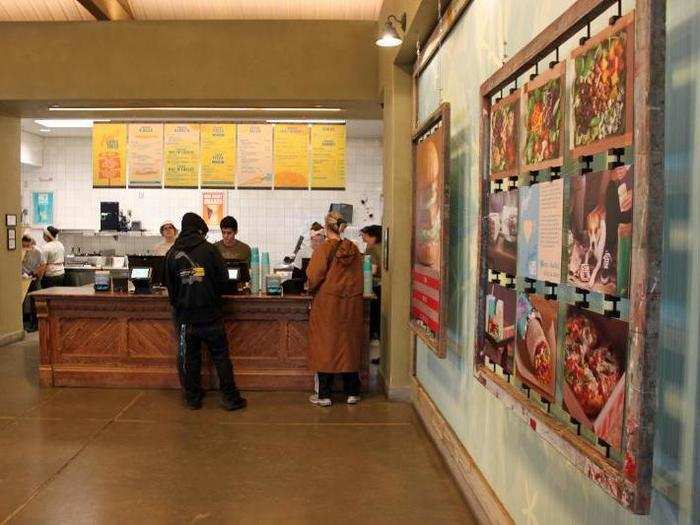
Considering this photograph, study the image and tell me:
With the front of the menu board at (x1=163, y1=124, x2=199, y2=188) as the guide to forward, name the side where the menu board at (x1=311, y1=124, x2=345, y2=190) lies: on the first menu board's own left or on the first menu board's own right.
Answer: on the first menu board's own left

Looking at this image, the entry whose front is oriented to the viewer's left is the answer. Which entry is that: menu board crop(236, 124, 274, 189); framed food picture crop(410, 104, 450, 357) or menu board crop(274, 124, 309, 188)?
the framed food picture

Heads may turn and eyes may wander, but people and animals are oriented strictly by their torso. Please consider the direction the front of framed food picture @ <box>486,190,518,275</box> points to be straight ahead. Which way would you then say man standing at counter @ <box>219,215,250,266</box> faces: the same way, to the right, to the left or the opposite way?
to the left

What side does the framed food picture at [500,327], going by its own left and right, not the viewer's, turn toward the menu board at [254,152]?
right

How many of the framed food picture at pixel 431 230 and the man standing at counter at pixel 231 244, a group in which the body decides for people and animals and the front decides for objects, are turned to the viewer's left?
1

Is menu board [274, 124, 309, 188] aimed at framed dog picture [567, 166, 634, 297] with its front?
yes

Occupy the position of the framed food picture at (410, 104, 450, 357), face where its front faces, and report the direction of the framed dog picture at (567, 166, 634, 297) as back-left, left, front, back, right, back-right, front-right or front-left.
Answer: left

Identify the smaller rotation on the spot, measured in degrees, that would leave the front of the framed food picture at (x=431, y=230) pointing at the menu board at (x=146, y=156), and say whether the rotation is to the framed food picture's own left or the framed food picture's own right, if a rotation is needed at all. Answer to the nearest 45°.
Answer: approximately 45° to the framed food picture's own right

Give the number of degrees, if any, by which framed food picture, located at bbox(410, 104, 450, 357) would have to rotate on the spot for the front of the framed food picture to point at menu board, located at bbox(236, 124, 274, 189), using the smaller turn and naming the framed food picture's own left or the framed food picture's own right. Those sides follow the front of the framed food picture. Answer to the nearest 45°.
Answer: approximately 45° to the framed food picture's own right

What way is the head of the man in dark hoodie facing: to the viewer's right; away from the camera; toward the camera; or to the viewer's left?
away from the camera

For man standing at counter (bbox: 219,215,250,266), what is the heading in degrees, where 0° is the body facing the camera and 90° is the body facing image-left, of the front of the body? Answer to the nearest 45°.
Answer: approximately 0°

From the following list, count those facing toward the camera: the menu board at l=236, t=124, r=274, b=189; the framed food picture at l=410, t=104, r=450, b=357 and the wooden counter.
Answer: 2

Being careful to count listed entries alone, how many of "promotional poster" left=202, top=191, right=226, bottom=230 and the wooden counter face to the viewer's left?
0

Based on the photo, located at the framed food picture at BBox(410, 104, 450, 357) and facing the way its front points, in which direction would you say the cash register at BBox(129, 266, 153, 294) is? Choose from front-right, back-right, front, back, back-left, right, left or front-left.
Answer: front-right

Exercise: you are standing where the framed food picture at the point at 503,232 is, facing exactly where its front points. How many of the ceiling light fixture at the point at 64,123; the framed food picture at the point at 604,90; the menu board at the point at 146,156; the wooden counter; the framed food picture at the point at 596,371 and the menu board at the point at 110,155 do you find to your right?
4

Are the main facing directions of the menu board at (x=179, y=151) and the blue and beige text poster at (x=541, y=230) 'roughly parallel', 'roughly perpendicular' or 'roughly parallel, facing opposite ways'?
roughly perpendicular
